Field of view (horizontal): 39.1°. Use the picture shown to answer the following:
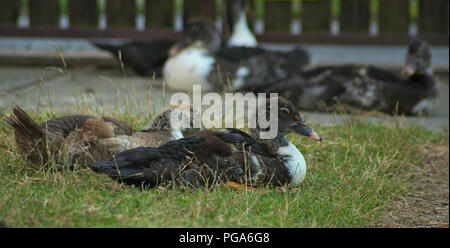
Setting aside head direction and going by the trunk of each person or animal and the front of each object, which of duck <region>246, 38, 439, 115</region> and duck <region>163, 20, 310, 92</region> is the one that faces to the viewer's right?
duck <region>246, 38, 439, 115</region>

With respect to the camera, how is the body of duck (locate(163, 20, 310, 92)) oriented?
to the viewer's left

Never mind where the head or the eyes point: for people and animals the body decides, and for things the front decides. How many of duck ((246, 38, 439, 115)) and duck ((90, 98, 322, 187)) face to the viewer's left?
0

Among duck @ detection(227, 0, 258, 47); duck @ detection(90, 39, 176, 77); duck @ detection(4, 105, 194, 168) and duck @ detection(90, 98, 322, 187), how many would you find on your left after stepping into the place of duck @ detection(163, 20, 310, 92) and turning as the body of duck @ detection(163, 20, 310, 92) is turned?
2

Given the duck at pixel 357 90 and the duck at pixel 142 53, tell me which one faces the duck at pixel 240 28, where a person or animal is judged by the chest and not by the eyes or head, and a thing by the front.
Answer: the duck at pixel 142 53

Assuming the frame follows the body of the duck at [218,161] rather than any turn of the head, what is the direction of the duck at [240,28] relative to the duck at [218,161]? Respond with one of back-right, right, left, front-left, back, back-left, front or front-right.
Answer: left

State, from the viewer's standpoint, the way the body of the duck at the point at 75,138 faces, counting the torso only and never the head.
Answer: to the viewer's right

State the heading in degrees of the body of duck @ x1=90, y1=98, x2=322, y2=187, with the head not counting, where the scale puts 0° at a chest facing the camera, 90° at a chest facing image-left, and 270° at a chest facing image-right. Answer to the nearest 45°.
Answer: approximately 270°

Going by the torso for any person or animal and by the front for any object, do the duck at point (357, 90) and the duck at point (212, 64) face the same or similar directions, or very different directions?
very different directions

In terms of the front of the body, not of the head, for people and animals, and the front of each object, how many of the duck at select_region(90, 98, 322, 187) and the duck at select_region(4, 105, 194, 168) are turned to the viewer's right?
2

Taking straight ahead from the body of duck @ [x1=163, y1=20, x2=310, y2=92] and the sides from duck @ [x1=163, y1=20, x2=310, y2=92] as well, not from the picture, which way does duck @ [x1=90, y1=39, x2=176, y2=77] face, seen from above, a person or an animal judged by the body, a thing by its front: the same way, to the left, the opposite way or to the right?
the opposite way

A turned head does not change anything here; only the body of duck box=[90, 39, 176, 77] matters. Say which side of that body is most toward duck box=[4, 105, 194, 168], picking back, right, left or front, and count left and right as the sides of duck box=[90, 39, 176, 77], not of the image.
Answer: right

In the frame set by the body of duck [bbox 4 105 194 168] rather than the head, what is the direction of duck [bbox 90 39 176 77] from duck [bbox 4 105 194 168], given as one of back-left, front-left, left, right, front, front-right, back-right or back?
left

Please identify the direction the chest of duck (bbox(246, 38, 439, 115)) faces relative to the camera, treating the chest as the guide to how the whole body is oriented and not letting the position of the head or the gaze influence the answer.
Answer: to the viewer's right
